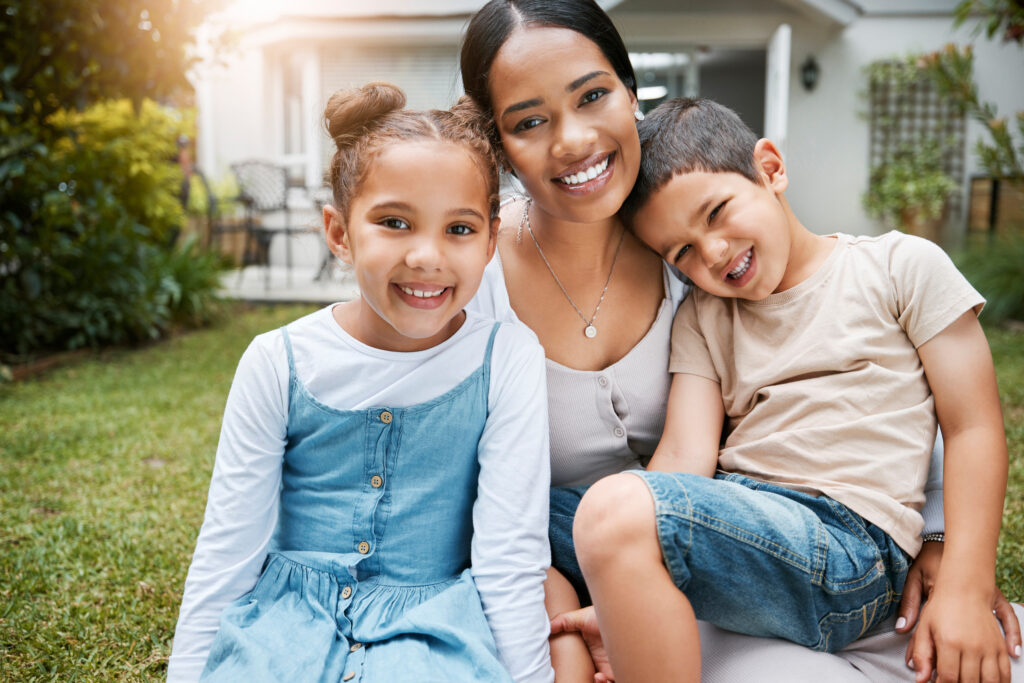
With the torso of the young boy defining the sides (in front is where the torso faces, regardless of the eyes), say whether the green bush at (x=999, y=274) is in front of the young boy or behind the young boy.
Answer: behind

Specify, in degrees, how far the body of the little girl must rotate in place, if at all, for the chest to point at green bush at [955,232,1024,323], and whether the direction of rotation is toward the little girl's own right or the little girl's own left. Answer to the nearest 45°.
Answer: approximately 135° to the little girl's own left

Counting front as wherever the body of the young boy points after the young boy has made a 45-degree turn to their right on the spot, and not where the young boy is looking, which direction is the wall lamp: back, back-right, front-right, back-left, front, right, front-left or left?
right

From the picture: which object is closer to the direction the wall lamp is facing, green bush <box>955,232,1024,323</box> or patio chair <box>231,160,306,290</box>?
the green bush

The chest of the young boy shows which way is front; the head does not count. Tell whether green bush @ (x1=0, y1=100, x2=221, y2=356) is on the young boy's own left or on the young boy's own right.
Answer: on the young boy's own right

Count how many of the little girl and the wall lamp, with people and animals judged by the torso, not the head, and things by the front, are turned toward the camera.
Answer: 2

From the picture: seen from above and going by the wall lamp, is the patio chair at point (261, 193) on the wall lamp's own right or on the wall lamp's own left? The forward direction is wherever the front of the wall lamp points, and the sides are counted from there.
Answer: on the wall lamp's own right

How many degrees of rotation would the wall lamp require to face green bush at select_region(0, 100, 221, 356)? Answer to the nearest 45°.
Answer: approximately 45° to its right

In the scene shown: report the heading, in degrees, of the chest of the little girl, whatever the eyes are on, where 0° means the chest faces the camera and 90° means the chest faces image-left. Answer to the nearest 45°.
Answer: approximately 0°

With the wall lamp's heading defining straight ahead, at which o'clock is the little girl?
The little girl is roughly at 12 o'clock from the wall lamp.
